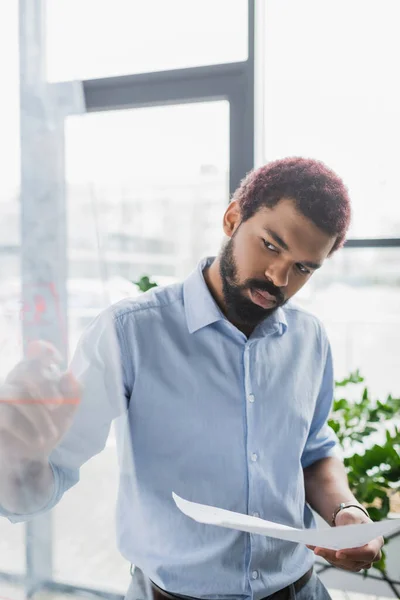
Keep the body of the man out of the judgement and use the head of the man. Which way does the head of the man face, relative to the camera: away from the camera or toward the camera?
toward the camera

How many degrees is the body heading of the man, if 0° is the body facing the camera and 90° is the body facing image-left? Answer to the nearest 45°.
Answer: approximately 315°

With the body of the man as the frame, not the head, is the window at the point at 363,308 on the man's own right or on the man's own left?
on the man's own left
